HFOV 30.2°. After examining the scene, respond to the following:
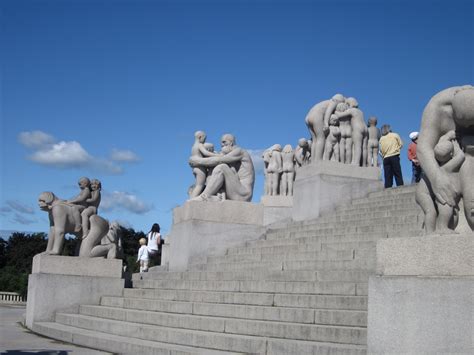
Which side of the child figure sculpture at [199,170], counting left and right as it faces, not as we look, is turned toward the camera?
right

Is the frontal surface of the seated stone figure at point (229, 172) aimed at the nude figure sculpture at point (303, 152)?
no

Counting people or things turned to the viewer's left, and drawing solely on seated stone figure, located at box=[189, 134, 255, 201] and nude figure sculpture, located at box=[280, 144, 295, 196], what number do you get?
1

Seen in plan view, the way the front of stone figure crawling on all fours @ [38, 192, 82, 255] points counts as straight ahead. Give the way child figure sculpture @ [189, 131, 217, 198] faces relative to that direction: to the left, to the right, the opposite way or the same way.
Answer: the opposite way

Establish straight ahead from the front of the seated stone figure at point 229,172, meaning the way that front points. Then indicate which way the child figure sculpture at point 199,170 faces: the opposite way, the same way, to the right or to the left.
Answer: the opposite way

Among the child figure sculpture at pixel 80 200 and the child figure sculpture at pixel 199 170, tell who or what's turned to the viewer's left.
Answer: the child figure sculpture at pixel 80 200

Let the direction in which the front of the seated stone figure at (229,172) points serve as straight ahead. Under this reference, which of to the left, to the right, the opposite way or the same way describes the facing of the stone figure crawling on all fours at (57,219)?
the same way

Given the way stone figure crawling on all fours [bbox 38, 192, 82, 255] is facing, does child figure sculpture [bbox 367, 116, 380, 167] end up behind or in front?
behind

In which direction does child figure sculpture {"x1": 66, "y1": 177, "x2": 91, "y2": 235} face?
to the viewer's left

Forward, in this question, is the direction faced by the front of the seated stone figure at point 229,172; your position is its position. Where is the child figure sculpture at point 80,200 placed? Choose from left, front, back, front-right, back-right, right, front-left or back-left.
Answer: front-left
